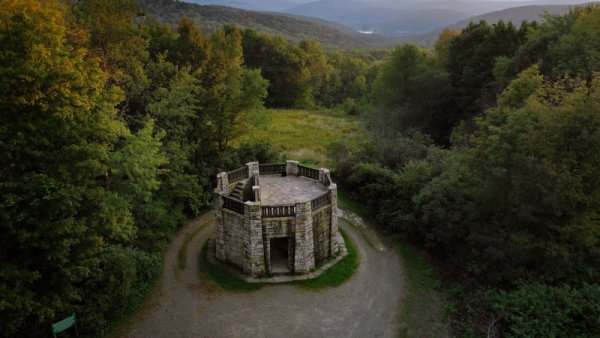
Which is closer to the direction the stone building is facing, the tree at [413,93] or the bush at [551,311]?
the bush

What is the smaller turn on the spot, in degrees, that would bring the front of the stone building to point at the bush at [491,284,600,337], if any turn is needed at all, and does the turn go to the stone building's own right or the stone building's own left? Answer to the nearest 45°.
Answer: approximately 45° to the stone building's own left

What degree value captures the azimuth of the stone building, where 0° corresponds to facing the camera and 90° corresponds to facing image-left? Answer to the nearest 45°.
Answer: approximately 0°

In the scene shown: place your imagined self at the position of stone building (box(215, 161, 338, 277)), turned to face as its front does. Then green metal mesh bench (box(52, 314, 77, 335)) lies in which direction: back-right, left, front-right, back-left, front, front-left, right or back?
front-right

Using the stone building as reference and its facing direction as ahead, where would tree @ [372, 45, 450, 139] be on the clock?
The tree is roughly at 7 o'clock from the stone building.
